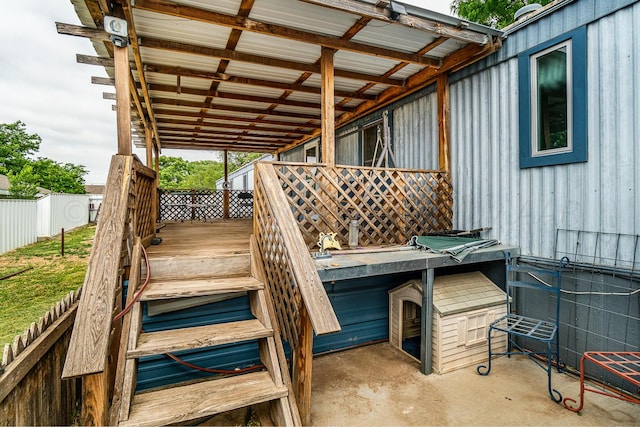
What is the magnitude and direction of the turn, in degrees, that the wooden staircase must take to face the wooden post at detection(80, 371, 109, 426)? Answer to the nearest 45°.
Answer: approximately 45° to its right

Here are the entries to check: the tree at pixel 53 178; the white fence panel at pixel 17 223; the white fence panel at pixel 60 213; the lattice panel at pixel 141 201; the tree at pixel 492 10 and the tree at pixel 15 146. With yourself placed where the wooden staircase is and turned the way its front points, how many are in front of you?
0

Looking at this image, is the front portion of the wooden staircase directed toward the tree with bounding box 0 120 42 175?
no

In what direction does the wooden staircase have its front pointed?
toward the camera

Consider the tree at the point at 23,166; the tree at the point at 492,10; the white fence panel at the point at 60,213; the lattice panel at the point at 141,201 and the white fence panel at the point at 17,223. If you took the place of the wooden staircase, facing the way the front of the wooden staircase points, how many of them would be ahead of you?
0

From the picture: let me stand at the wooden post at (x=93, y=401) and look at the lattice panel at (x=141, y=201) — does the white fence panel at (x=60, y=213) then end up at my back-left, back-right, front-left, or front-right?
front-left

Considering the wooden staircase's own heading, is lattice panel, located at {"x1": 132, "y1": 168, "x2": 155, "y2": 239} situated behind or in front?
behind

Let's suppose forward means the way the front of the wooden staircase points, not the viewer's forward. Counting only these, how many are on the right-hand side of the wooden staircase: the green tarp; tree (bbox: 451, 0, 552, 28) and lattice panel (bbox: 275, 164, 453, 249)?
0

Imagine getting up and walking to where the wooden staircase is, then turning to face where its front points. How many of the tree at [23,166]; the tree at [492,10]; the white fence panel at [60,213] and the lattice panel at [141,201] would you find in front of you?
0

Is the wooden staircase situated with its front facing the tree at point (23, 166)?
no

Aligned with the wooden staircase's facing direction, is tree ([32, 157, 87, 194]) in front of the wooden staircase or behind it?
behind

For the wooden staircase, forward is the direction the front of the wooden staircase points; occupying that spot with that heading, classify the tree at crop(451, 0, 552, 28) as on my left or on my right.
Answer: on my left

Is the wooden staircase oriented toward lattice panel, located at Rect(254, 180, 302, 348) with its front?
no
